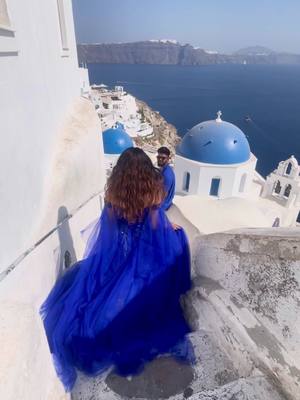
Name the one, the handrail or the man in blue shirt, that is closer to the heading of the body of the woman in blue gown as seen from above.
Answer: the man in blue shirt

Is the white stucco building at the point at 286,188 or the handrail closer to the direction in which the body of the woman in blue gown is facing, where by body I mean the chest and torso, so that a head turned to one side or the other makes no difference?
the white stucco building

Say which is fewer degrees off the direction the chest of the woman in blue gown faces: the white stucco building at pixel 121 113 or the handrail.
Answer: the white stucco building

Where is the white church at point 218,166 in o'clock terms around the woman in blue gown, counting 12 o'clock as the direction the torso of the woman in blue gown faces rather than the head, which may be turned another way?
The white church is roughly at 1 o'clock from the woman in blue gown.

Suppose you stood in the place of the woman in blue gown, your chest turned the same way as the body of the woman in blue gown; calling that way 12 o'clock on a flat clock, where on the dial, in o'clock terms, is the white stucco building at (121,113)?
The white stucco building is roughly at 12 o'clock from the woman in blue gown.

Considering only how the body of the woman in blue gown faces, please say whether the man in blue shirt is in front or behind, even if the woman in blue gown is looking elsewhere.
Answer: in front

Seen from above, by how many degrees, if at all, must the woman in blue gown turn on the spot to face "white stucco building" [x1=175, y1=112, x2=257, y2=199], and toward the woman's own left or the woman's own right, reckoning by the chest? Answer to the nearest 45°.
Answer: approximately 45° to the woman's own right

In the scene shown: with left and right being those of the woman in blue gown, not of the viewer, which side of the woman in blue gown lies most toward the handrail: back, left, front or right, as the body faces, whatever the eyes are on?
left

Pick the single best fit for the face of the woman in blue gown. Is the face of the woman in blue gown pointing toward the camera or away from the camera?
away from the camera

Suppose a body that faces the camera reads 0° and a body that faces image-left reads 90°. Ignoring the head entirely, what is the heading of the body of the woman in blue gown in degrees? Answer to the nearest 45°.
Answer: approximately 180°

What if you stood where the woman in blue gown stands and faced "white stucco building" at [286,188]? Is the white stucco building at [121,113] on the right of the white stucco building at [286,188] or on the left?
left

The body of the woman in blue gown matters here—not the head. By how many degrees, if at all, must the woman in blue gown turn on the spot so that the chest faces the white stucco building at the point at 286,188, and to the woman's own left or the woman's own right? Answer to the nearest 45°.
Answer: approximately 45° to the woman's own right
